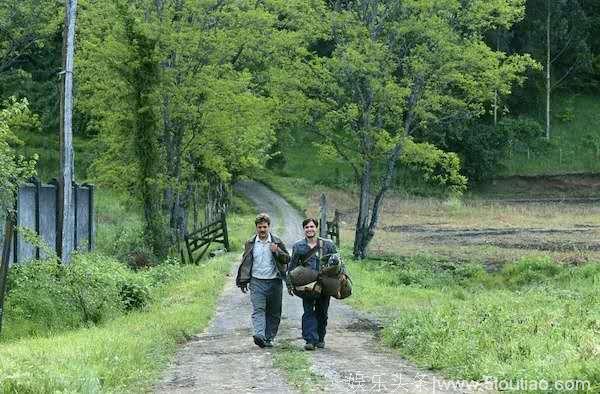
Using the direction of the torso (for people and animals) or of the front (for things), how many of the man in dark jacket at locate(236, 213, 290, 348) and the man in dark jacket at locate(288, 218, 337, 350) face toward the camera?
2

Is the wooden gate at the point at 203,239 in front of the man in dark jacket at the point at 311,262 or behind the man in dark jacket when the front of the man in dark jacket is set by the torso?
behind

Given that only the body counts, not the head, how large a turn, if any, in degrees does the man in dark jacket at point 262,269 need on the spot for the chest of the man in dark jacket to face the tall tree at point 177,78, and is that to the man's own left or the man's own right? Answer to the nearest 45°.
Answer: approximately 180°

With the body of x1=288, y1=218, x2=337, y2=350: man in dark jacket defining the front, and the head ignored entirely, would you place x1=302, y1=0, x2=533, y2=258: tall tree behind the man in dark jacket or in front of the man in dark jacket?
behind

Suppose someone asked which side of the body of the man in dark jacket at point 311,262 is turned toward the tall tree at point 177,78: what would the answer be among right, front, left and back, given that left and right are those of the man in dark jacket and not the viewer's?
back

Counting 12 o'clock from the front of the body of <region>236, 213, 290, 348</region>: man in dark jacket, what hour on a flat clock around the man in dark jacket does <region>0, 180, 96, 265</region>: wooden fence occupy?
The wooden fence is roughly at 5 o'clock from the man in dark jacket.

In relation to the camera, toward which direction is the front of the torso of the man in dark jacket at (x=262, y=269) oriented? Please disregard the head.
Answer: toward the camera

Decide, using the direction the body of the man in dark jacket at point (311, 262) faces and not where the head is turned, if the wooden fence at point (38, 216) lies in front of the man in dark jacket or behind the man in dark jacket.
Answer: behind

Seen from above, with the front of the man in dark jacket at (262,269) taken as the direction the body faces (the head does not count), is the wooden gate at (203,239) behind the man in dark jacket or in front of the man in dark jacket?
behind

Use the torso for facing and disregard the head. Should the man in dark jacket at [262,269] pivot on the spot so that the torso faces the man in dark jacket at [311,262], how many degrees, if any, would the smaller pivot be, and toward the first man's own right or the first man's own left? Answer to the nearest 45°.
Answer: approximately 90° to the first man's own left
